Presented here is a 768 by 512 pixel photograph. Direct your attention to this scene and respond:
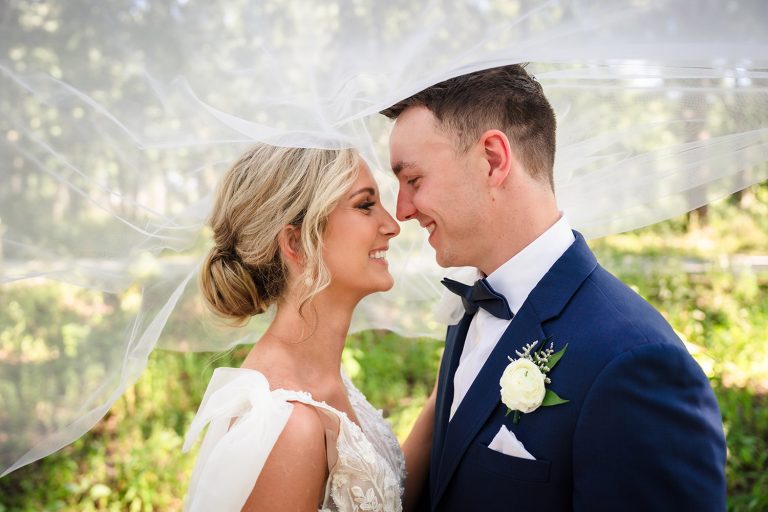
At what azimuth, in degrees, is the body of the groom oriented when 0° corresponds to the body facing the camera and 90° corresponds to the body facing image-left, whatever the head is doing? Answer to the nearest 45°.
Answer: approximately 45°

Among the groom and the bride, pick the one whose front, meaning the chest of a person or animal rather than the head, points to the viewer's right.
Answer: the bride

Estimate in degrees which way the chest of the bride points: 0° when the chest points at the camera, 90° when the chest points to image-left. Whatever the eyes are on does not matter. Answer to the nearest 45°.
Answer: approximately 270°

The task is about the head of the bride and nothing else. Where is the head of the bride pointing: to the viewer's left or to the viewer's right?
to the viewer's right

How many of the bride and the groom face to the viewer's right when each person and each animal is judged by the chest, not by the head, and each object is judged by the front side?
1

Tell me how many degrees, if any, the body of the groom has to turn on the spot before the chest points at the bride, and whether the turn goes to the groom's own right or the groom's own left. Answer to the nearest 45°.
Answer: approximately 45° to the groom's own right

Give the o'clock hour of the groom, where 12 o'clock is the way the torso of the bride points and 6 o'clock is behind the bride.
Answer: The groom is roughly at 1 o'clock from the bride.

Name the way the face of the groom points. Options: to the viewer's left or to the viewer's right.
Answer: to the viewer's left
